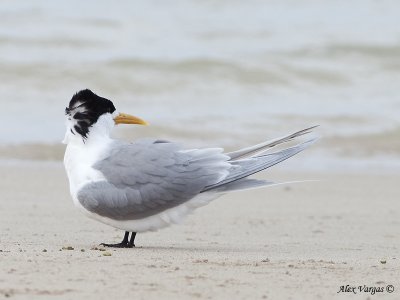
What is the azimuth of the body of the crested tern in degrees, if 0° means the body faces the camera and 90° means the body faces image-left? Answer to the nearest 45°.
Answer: approximately 90°
